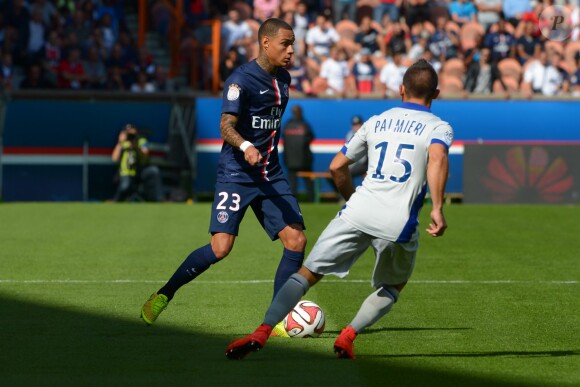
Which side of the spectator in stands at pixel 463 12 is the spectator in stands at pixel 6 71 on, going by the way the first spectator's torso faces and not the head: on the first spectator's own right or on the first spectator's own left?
on the first spectator's own right

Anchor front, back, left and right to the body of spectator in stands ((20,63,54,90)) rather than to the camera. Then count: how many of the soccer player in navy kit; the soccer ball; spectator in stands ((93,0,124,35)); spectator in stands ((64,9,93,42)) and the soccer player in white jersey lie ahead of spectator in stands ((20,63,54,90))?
3

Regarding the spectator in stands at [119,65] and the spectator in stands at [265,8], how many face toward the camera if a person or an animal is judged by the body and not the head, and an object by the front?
2

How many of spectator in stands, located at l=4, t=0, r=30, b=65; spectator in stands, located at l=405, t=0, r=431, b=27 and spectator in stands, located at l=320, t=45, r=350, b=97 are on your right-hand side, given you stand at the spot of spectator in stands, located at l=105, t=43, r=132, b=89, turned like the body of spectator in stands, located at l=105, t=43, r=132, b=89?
1

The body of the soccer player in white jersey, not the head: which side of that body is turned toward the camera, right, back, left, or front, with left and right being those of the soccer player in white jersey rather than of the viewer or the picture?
back

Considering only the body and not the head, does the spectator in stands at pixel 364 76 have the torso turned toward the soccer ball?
yes
